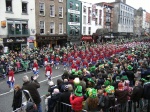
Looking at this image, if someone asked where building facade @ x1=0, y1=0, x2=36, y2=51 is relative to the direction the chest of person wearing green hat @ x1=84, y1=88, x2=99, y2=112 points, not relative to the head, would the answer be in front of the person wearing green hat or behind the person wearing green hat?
in front

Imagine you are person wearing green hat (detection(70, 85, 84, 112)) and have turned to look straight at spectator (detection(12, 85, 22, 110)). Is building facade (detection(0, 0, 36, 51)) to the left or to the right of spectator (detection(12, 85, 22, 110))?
right

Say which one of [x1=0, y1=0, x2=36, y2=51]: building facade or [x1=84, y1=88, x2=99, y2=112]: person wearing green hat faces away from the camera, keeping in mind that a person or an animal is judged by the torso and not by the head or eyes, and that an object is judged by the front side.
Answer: the person wearing green hat

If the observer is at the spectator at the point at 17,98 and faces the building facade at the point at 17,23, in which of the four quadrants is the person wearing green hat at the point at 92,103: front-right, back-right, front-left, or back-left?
back-right

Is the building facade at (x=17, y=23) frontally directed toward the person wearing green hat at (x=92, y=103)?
yes

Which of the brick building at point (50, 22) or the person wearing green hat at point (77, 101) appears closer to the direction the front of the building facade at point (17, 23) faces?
the person wearing green hat

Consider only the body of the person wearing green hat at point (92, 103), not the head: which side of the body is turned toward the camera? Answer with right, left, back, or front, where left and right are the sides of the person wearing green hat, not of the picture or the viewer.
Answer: back

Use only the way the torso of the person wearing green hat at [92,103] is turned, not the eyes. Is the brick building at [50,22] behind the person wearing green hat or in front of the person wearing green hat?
in front

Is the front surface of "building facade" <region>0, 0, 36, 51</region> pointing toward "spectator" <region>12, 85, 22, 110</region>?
yes

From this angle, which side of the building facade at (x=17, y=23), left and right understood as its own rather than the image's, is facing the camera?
front
